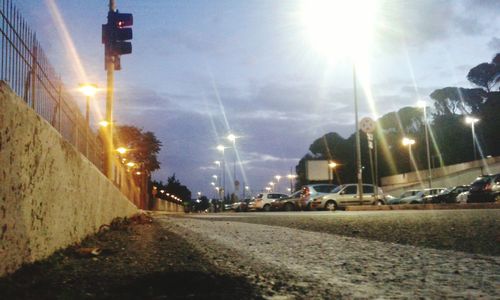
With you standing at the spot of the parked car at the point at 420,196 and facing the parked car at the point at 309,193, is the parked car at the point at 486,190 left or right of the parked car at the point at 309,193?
left

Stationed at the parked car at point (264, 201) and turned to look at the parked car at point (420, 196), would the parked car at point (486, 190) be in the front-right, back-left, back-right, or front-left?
front-right

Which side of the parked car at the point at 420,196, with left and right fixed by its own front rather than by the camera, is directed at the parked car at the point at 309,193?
front

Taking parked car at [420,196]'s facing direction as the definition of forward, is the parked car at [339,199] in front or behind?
in front

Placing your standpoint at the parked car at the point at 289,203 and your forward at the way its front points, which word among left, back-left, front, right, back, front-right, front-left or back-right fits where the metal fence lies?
front-left

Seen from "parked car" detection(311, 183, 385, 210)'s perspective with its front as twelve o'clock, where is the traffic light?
The traffic light is roughly at 11 o'clock from the parked car.

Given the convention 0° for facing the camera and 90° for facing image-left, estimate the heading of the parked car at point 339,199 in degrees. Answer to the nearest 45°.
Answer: approximately 45°

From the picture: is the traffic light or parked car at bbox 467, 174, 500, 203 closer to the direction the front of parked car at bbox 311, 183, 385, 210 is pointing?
the traffic light

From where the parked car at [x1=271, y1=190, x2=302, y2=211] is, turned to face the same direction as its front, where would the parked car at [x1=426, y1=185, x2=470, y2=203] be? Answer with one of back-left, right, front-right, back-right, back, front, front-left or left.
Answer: back-left

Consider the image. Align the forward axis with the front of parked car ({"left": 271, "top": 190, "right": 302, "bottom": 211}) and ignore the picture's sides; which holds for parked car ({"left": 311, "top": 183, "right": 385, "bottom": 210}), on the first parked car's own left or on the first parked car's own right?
on the first parked car's own left
